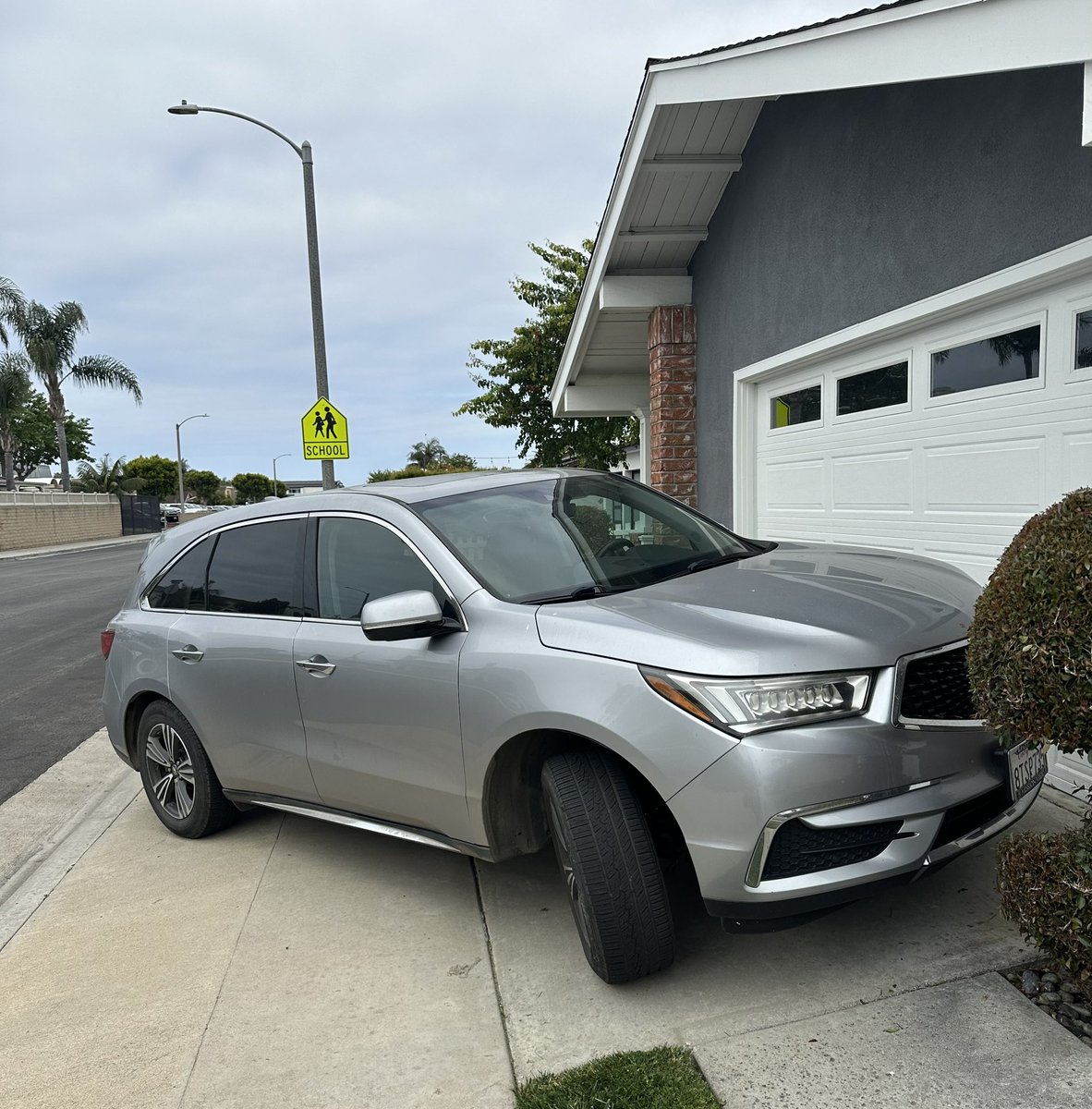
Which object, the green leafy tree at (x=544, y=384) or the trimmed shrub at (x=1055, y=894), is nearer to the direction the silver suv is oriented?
the trimmed shrub

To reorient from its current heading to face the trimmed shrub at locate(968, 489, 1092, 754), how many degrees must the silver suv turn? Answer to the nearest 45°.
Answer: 0° — it already faces it

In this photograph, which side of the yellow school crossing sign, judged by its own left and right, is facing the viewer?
front

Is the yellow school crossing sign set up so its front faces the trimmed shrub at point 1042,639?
yes

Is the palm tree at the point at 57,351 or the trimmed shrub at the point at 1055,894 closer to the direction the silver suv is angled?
the trimmed shrub

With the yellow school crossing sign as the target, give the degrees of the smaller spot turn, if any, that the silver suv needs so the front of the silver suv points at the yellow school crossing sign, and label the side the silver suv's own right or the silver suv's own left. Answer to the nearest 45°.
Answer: approximately 135° to the silver suv's own left

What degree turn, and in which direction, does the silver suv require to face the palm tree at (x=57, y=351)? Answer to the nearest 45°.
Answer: approximately 180°

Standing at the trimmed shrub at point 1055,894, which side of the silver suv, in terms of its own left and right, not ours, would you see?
front

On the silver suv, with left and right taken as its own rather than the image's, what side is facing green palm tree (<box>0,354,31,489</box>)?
back

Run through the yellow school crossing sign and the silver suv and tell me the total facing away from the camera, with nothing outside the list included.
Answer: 0

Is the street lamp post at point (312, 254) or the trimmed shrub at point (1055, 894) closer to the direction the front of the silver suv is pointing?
the trimmed shrub

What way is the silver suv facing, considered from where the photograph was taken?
facing the viewer and to the right of the viewer

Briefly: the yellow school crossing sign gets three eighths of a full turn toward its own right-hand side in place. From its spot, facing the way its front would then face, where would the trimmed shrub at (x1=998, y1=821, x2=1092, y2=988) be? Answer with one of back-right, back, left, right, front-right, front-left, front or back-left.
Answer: back-left
